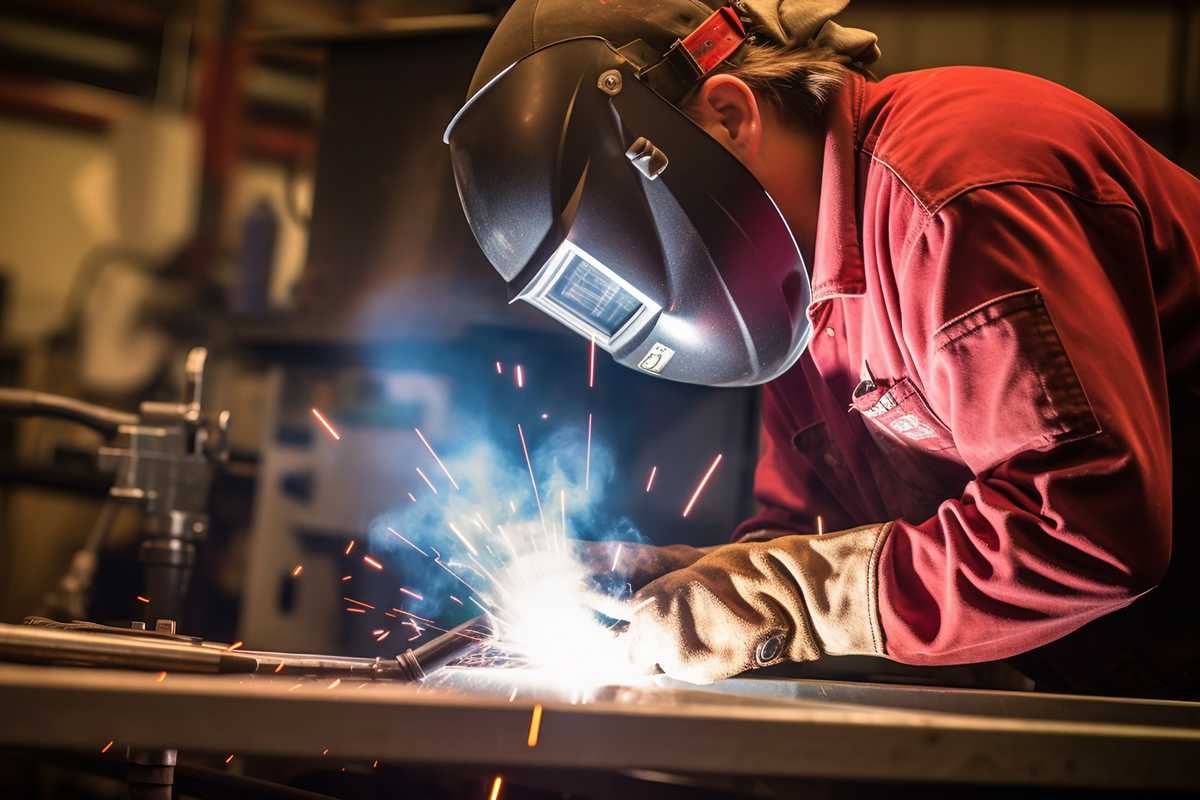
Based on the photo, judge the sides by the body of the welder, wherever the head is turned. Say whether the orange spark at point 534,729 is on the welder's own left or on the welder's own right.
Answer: on the welder's own left

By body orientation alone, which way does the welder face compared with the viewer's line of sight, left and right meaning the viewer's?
facing to the left of the viewer
